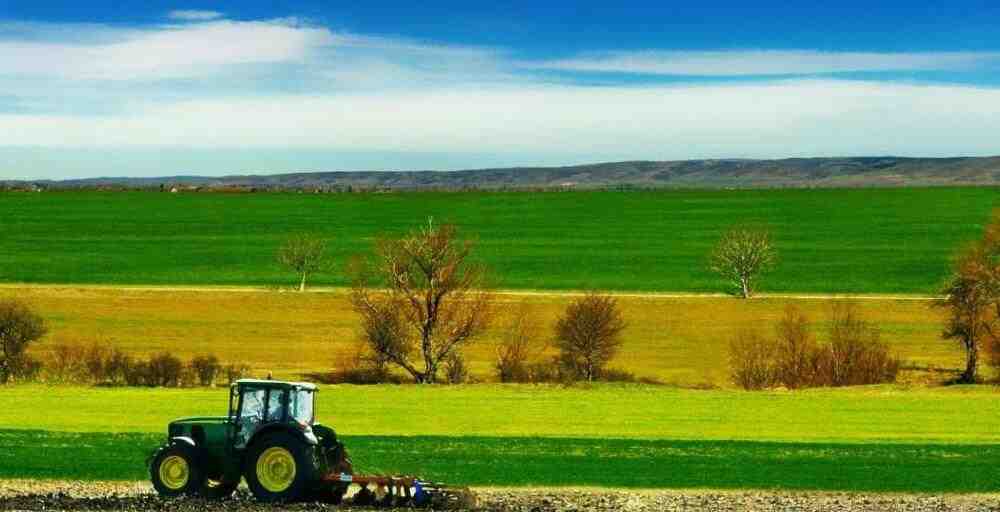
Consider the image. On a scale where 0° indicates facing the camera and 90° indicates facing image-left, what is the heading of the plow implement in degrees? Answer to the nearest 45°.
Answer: approximately 90°
